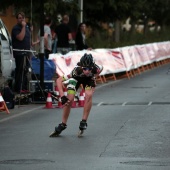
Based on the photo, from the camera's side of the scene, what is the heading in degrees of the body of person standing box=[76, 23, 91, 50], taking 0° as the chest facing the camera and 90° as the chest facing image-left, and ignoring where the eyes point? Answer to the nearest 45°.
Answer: approximately 315°

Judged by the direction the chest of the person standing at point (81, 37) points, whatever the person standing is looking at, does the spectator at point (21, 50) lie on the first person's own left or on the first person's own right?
on the first person's own right
